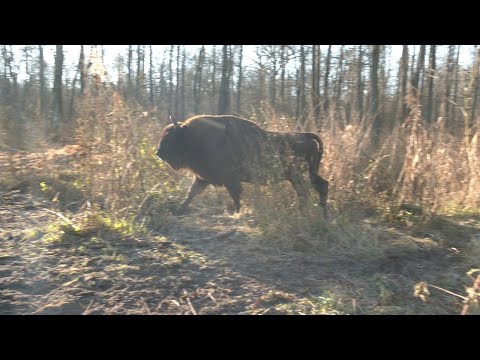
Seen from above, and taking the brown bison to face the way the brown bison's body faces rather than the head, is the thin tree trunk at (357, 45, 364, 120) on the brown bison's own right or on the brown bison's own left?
on the brown bison's own right

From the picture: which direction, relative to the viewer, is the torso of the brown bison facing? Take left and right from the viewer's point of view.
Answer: facing to the left of the viewer

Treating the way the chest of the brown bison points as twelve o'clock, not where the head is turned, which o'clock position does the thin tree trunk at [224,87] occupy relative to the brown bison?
The thin tree trunk is roughly at 3 o'clock from the brown bison.

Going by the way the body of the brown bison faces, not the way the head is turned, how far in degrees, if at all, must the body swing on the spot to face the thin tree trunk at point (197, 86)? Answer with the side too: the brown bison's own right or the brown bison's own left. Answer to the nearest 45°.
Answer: approximately 90° to the brown bison's own right

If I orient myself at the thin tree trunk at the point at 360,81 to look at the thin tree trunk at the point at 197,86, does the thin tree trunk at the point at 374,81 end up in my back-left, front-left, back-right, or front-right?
back-left

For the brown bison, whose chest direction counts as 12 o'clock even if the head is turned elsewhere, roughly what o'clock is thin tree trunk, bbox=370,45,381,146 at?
The thin tree trunk is roughly at 4 o'clock from the brown bison.
